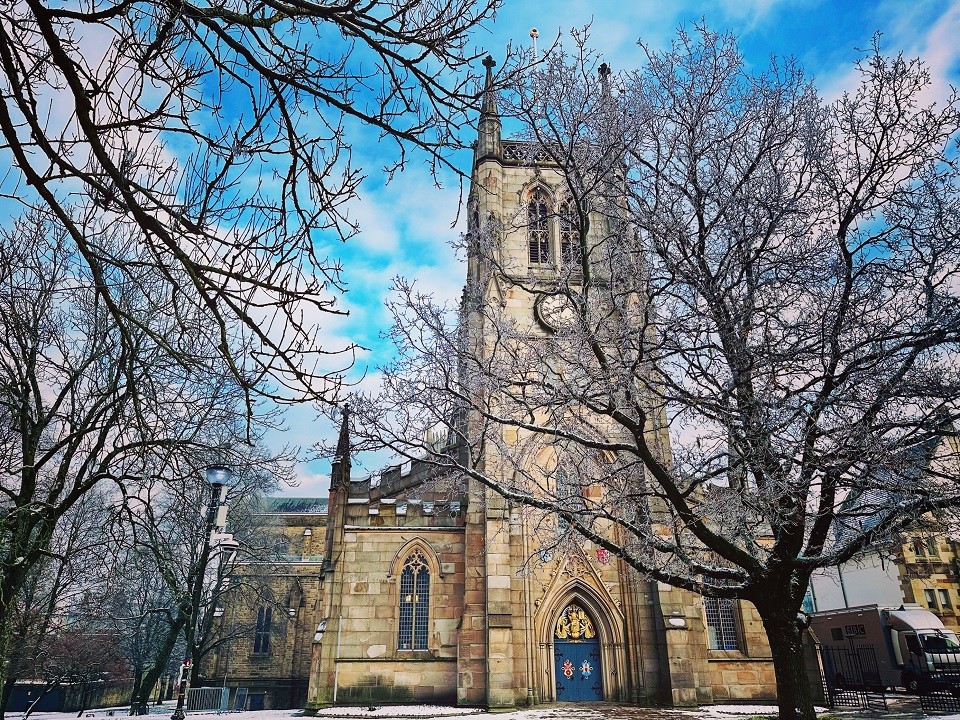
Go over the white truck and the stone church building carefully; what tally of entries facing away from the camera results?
0

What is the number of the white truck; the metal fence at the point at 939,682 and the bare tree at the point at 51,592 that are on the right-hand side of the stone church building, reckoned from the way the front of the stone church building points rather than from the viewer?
1

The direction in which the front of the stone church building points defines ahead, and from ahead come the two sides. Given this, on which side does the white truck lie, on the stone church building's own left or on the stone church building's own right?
on the stone church building's own left

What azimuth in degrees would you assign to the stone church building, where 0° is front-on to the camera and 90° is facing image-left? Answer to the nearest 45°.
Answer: approximately 0°

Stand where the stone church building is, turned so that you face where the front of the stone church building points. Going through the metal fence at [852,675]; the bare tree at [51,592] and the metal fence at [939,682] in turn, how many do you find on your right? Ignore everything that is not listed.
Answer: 1

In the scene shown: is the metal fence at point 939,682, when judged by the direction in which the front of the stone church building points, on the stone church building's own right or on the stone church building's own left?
on the stone church building's own left

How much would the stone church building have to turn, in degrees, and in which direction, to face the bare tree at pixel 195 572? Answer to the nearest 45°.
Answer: approximately 90° to its right

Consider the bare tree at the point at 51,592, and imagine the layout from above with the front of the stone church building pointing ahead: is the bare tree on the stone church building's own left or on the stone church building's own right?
on the stone church building's own right

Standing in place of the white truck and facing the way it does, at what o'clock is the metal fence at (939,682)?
The metal fence is roughly at 1 o'clock from the white truck.
